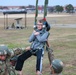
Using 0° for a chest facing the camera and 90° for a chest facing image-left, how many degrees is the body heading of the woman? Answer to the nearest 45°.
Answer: approximately 45°
